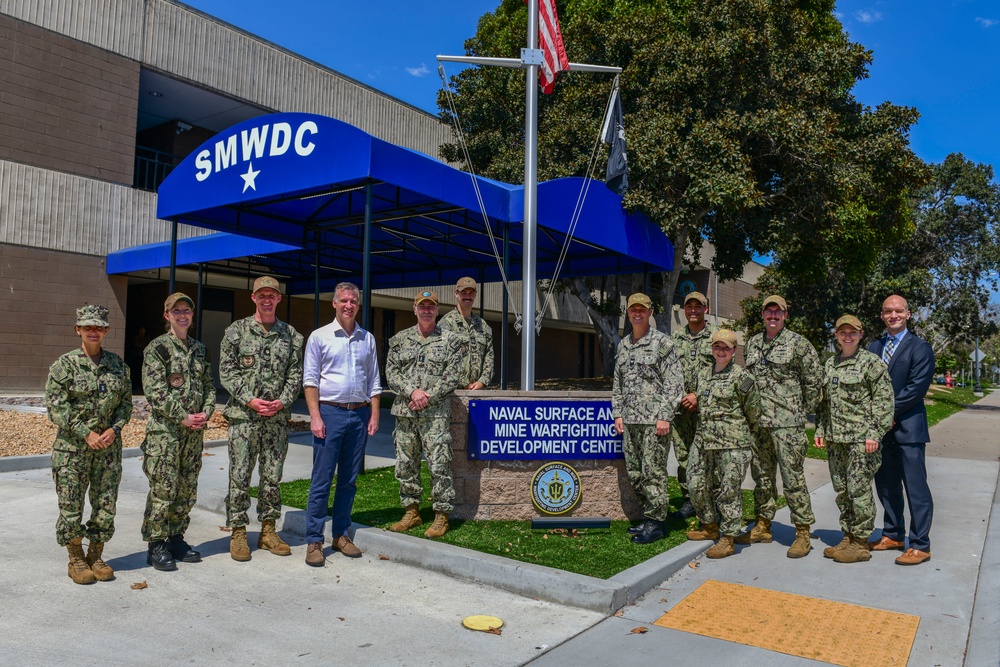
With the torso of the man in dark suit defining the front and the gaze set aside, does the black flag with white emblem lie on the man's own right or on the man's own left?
on the man's own right

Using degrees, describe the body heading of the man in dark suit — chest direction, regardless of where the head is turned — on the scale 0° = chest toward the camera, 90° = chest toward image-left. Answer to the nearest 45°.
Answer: approximately 45°

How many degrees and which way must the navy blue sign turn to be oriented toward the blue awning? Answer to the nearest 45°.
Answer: approximately 135° to its right

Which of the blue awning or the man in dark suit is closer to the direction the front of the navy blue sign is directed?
the man in dark suit

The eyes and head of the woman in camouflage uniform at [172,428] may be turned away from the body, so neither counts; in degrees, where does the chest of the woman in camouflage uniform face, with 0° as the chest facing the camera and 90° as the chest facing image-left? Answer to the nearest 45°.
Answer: approximately 315°

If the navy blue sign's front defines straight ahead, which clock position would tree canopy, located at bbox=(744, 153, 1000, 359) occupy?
The tree canopy is roughly at 7 o'clock from the navy blue sign.

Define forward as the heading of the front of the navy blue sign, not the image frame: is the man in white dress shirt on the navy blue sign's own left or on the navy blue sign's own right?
on the navy blue sign's own right

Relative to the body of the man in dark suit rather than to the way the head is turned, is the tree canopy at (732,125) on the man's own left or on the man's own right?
on the man's own right
